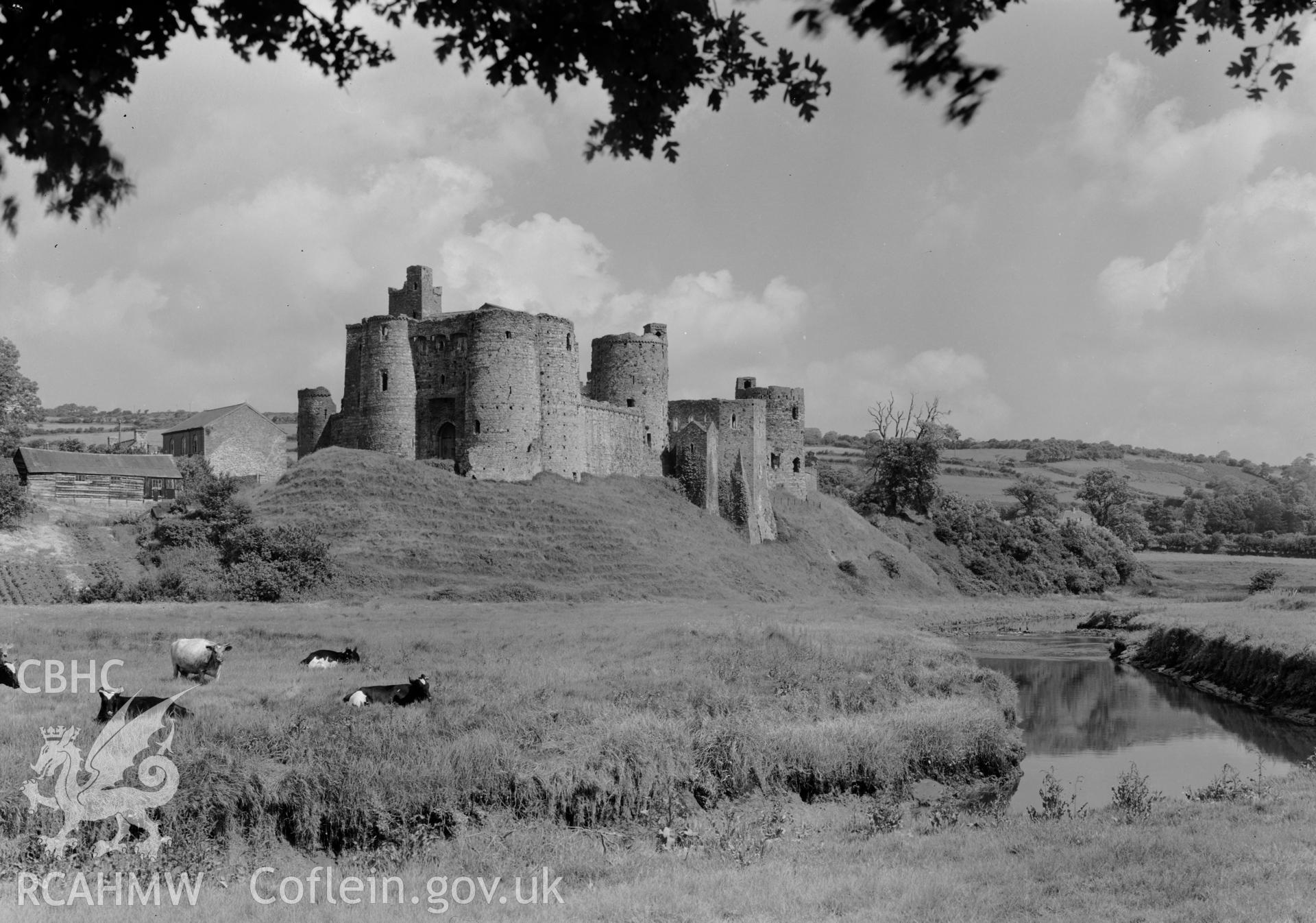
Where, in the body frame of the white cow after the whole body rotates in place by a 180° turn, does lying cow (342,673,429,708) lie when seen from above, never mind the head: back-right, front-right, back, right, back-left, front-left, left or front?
back

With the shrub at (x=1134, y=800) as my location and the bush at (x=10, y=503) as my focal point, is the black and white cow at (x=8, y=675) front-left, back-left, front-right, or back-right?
front-left

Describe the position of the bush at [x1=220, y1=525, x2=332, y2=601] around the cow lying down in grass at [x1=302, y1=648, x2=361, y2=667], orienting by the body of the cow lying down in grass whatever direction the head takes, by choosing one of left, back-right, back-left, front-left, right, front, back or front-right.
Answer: left

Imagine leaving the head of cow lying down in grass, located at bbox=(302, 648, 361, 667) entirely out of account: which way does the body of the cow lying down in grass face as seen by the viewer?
to the viewer's right

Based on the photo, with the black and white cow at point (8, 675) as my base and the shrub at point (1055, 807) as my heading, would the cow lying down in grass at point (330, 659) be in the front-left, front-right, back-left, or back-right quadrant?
front-left

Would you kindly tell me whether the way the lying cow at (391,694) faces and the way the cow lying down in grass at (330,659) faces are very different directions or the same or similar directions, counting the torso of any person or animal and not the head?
same or similar directions

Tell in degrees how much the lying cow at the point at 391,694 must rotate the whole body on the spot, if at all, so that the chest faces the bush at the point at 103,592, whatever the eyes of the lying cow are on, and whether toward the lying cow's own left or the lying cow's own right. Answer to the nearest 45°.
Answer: approximately 90° to the lying cow's own left

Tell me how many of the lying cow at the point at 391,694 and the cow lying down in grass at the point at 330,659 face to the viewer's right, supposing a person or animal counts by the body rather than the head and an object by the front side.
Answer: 2

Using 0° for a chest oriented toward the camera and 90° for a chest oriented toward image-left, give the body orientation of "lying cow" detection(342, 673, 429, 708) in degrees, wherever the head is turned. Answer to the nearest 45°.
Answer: approximately 270°

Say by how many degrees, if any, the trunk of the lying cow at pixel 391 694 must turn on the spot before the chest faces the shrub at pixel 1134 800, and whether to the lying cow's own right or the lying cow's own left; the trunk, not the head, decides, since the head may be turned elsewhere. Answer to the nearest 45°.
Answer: approximately 45° to the lying cow's own right

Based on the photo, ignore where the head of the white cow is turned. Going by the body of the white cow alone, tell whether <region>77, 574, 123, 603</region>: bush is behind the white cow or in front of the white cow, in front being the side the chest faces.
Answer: behind

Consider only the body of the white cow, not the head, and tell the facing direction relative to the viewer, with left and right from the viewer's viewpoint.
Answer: facing the viewer and to the right of the viewer
